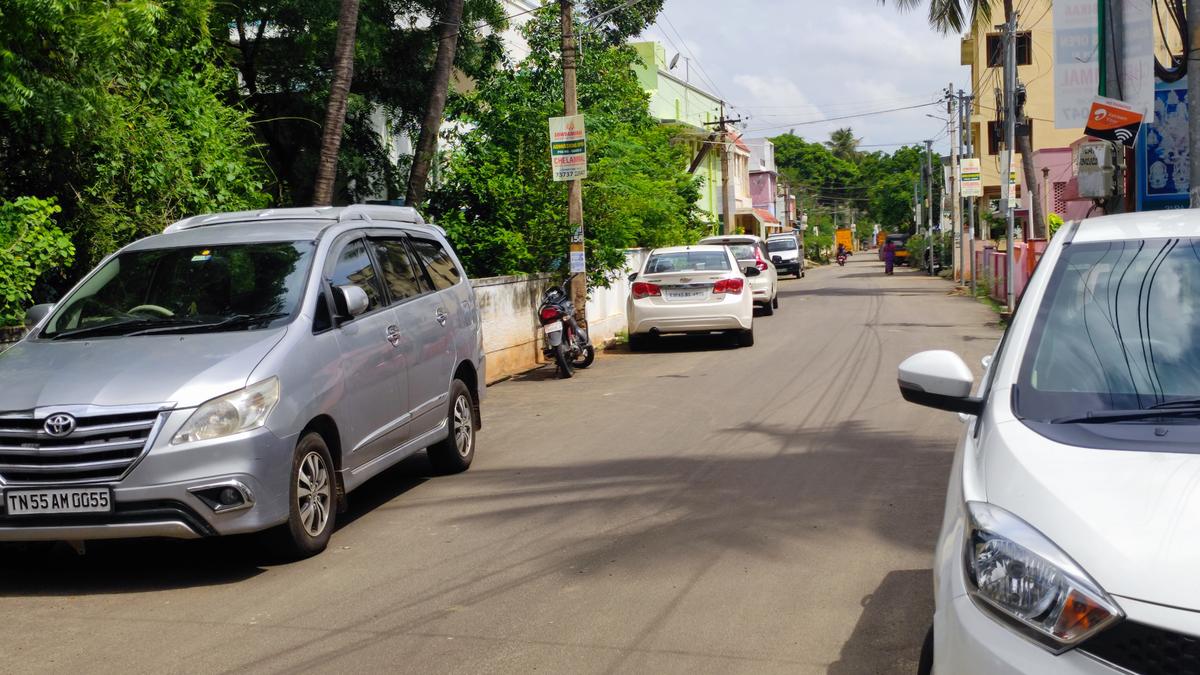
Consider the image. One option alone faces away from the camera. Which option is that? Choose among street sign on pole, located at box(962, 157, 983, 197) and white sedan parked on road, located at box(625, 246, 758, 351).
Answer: the white sedan parked on road

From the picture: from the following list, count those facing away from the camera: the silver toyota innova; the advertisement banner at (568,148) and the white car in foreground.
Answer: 0

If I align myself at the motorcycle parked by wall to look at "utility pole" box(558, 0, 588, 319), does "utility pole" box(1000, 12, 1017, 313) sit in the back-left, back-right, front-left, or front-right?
front-right

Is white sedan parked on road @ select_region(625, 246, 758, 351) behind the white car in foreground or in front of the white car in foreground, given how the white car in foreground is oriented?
behind

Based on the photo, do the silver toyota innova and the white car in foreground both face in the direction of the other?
no

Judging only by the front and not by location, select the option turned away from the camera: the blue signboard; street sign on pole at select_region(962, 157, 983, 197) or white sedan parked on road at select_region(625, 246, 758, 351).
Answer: the white sedan parked on road

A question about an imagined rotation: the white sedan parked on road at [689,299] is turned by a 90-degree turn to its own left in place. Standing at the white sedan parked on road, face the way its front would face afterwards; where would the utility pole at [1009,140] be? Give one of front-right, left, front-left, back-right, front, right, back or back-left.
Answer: back-right

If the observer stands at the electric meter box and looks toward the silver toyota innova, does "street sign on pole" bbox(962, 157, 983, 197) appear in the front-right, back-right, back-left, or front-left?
back-right

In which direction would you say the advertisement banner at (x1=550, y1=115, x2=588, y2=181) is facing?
toward the camera

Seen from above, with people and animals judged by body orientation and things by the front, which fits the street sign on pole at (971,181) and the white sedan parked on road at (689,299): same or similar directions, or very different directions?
very different directions

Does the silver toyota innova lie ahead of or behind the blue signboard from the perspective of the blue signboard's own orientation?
ahead

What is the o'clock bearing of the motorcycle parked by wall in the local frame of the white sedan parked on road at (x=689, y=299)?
The motorcycle parked by wall is roughly at 7 o'clock from the white sedan parked on road.

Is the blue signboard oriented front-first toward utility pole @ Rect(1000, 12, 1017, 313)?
no

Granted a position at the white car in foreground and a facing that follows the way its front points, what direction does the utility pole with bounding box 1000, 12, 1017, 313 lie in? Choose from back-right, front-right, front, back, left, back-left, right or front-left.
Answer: back

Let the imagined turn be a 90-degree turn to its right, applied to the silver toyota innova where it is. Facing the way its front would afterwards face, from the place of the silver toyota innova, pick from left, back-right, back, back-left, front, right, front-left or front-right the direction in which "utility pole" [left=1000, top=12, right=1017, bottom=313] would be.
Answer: right

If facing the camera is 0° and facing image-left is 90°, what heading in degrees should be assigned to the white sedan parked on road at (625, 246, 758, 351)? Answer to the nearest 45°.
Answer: approximately 180°

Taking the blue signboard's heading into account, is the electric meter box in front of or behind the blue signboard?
in front

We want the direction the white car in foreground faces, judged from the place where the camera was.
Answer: facing the viewer
